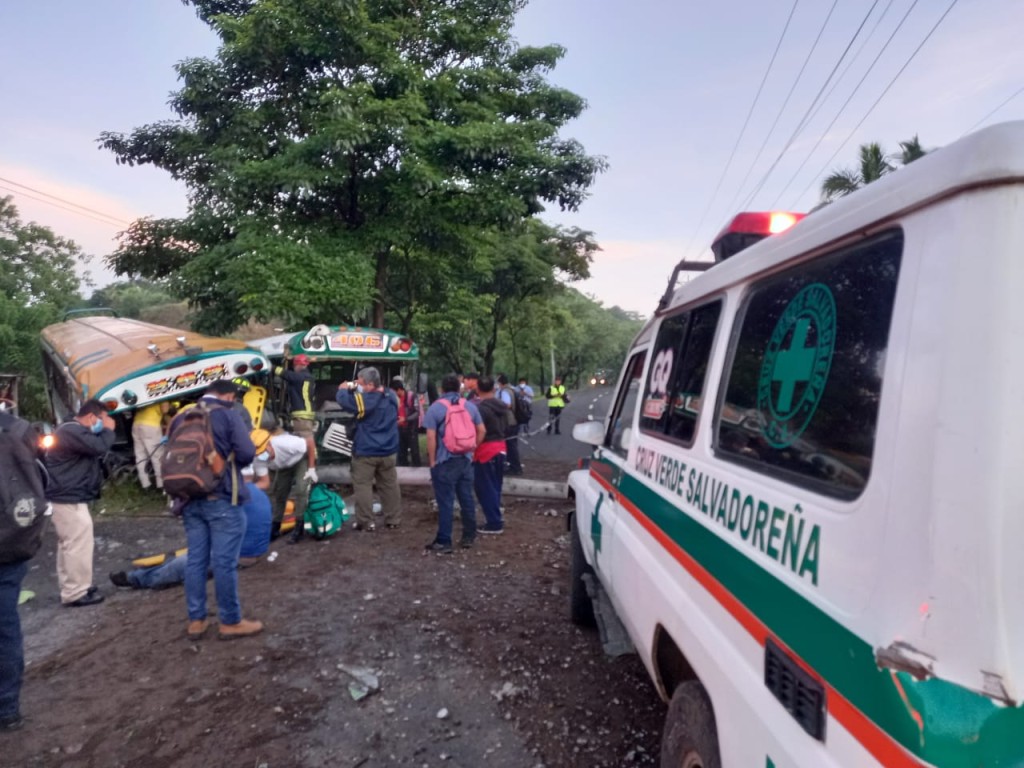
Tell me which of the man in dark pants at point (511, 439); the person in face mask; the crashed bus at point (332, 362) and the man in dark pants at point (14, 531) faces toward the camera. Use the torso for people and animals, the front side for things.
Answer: the crashed bus

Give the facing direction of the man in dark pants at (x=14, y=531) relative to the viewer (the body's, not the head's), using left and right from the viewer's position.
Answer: facing away from the viewer and to the left of the viewer

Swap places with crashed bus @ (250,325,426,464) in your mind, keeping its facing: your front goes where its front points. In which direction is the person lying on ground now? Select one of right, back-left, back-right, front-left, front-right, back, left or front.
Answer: front

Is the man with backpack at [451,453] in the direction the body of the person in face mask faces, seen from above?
yes

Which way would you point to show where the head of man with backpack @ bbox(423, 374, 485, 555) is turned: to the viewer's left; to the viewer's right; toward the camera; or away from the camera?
away from the camera

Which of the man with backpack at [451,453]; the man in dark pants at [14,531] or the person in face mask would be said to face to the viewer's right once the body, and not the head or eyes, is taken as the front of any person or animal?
the person in face mask

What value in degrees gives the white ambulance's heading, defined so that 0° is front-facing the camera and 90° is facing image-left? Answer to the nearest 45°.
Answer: approximately 135°

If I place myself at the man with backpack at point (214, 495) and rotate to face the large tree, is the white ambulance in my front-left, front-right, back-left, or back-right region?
back-right

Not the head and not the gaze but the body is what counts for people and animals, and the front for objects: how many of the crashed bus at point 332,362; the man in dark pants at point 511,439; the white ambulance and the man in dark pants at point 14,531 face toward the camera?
1

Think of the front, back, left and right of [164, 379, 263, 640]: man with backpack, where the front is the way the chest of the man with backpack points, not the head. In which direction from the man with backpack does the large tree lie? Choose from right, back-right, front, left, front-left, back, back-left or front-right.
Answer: front-left

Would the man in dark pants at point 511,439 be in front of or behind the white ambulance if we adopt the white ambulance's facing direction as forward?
in front

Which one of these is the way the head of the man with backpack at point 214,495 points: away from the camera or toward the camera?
away from the camera

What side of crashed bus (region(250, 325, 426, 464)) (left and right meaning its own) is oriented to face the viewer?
front

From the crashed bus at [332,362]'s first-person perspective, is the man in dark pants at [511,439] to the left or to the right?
on its left

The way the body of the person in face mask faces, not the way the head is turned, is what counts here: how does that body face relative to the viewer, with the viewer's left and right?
facing to the right of the viewer
